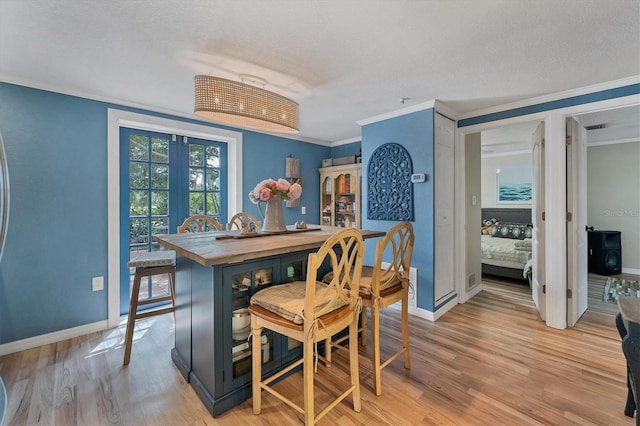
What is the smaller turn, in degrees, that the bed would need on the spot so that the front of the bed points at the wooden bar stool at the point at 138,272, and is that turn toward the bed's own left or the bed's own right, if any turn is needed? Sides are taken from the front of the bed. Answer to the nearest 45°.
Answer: approximately 45° to the bed's own right

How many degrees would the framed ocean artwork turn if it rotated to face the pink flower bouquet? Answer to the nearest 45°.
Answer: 0° — it already faces it

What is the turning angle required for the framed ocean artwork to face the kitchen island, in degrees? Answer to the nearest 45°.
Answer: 0° — it already faces it

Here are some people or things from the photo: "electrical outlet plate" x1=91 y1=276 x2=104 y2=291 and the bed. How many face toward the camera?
2

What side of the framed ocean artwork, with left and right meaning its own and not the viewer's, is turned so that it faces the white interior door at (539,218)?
front

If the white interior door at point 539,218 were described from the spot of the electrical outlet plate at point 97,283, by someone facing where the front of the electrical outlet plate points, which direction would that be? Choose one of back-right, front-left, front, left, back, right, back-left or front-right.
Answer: front-left

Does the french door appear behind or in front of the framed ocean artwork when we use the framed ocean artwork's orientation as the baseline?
in front

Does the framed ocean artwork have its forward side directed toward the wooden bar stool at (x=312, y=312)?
yes

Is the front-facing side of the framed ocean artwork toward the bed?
yes

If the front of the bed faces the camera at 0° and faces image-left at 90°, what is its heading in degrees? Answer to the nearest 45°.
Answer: approximately 0°

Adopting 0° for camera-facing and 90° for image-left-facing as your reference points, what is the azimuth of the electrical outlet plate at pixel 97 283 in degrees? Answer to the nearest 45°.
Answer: approximately 0°
